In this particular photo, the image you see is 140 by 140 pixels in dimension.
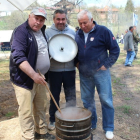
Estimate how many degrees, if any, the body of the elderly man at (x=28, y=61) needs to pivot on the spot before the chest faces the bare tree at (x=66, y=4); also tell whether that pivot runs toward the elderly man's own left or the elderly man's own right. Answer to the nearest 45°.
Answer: approximately 135° to the elderly man's own left

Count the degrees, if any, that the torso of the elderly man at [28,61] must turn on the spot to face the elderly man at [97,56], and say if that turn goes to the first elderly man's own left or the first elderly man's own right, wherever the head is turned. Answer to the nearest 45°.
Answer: approximately 45° to the first elderly man's own left

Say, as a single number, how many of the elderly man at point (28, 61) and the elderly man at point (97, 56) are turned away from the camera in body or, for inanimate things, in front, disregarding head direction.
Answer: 0

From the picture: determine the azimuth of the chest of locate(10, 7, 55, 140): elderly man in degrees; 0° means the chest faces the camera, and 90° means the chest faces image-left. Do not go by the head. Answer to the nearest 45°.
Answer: approximately 315°

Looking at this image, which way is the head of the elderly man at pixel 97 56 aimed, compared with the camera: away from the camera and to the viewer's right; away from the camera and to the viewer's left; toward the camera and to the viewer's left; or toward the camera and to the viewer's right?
toward the camera and to the viewer's left

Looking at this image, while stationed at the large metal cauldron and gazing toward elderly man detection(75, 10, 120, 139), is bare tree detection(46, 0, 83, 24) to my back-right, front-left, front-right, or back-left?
front-left

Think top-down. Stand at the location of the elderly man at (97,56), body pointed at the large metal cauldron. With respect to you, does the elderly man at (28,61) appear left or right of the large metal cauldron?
right

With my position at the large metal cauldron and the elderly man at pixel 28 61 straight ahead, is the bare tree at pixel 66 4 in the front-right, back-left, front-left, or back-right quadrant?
front-right

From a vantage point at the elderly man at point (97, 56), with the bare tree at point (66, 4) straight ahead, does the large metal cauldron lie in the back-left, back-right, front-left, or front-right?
back-left
